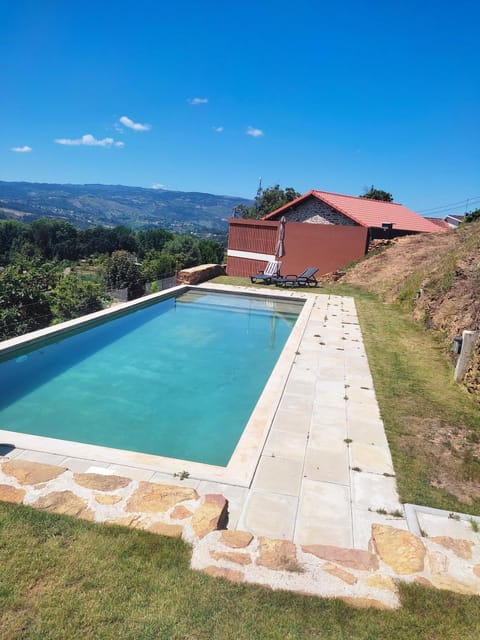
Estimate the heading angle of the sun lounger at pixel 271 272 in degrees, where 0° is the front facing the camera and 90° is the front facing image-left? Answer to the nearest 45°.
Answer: approximately 45°

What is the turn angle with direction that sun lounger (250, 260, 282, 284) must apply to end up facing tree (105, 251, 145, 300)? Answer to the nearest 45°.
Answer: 0° — it already faces it

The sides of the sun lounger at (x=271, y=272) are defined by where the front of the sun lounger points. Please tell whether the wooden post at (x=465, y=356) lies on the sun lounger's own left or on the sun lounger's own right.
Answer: on the sun lounger's own left

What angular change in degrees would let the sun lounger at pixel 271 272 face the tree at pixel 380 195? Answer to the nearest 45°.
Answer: approximately 135° to its right

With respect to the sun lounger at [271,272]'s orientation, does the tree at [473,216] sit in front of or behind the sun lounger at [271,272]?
behind

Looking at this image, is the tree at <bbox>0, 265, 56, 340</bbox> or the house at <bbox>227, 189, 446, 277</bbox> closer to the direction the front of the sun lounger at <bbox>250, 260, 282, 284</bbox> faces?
the tree

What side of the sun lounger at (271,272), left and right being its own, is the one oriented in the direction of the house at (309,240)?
back

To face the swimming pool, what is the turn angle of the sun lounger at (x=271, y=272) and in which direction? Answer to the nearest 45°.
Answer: approximately 45° to its left

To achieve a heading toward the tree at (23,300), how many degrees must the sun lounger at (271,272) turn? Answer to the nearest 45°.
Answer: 0° — it already faces it

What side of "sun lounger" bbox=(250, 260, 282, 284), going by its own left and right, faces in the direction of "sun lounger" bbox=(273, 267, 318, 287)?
left
